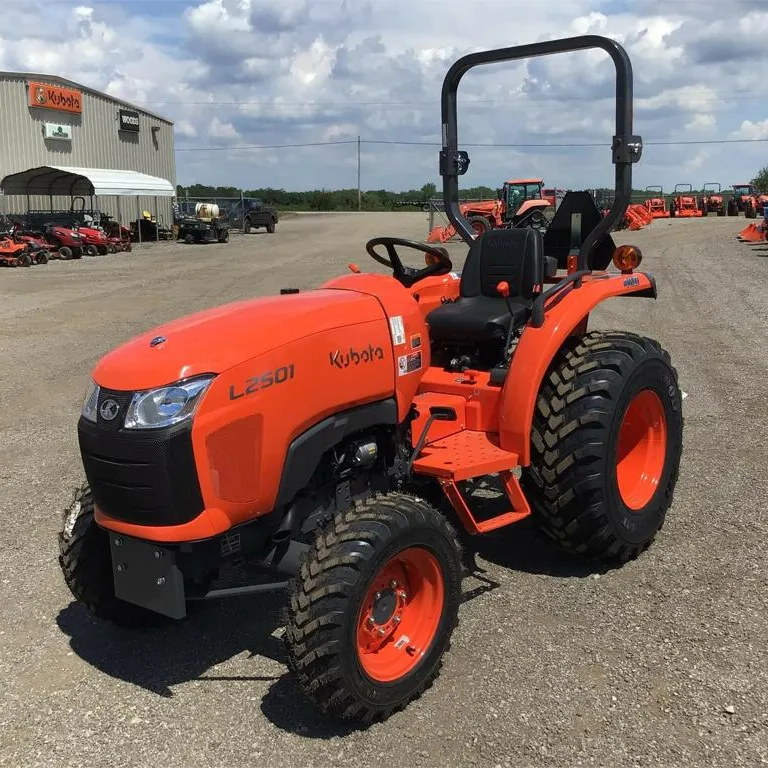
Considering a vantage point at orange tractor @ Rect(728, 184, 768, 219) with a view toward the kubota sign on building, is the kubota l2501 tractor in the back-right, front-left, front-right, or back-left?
front-left

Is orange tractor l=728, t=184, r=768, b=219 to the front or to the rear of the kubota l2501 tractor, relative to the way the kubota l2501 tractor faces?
to the rear

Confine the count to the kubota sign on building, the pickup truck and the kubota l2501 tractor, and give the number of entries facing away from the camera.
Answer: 0

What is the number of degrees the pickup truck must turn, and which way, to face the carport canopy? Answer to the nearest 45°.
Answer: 0° — it already faces it

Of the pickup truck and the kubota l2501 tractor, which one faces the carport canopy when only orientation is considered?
the pickup truck

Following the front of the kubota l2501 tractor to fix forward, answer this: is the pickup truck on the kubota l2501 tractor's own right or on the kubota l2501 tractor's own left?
on the kubota l2501 tractor's own right

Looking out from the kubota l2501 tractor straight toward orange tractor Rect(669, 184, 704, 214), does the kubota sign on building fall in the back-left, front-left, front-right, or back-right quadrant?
front-left

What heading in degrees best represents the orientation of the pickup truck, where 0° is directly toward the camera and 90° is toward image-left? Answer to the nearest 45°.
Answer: approximately 45°

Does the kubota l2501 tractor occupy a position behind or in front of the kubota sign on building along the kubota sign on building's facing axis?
in front

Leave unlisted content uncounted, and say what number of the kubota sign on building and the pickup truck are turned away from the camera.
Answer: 0

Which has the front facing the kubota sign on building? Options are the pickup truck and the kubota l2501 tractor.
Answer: the pickup truck

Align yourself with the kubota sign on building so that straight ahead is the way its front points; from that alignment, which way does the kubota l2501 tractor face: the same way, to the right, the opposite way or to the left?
to the right

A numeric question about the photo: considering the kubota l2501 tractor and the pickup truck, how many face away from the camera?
0

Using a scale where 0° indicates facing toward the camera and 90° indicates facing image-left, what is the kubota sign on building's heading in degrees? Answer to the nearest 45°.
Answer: approximately 315°

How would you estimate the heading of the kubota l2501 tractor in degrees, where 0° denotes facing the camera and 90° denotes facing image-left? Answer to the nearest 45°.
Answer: approximately 45°
